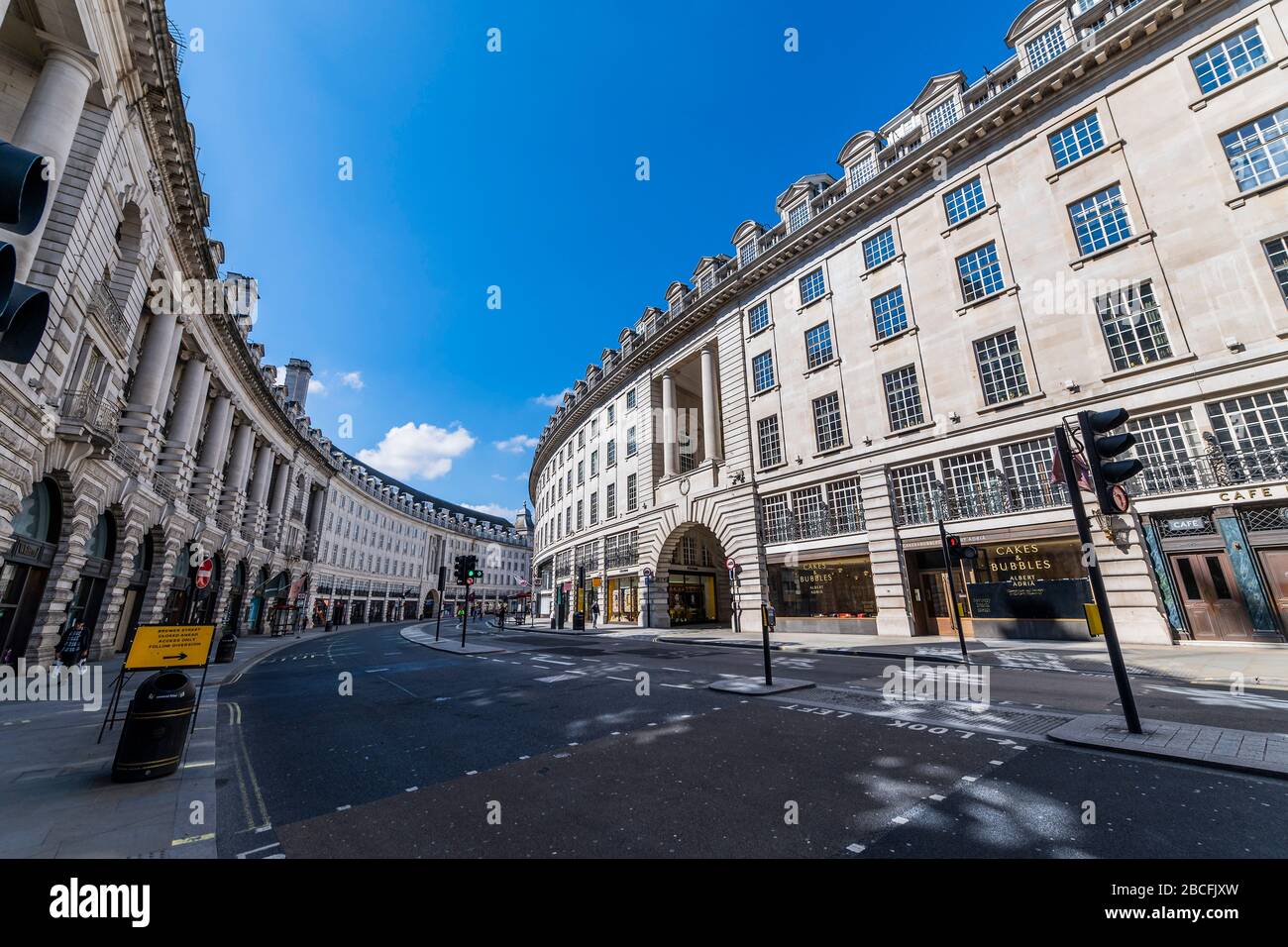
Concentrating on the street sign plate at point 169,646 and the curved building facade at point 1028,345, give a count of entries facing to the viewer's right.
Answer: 0

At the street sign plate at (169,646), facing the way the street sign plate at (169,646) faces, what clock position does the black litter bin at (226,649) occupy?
The black litter bin is roughly at 6 o'clock from the street sign plate.

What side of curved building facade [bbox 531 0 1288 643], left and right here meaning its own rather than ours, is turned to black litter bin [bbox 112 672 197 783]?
front

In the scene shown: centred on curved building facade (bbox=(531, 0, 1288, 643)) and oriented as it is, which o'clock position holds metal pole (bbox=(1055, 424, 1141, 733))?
The metal pole is roughly at 11 o'clock from the curved building facade.

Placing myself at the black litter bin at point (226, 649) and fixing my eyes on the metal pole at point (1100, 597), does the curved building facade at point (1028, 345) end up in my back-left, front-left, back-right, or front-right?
front-left

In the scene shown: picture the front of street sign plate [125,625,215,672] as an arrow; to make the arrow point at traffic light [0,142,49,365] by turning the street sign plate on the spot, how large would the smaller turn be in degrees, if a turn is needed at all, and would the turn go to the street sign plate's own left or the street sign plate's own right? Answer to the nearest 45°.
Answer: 0° — it already faces it

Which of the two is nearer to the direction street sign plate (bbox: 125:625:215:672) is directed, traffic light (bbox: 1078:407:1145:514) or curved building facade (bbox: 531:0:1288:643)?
the traffic light

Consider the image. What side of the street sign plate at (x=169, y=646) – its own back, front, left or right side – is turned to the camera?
front

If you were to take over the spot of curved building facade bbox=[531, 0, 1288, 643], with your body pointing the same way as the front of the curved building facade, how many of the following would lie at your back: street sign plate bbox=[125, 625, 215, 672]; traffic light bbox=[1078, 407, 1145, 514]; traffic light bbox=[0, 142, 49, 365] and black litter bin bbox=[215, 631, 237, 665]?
0

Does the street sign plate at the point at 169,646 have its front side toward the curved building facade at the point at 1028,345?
no
